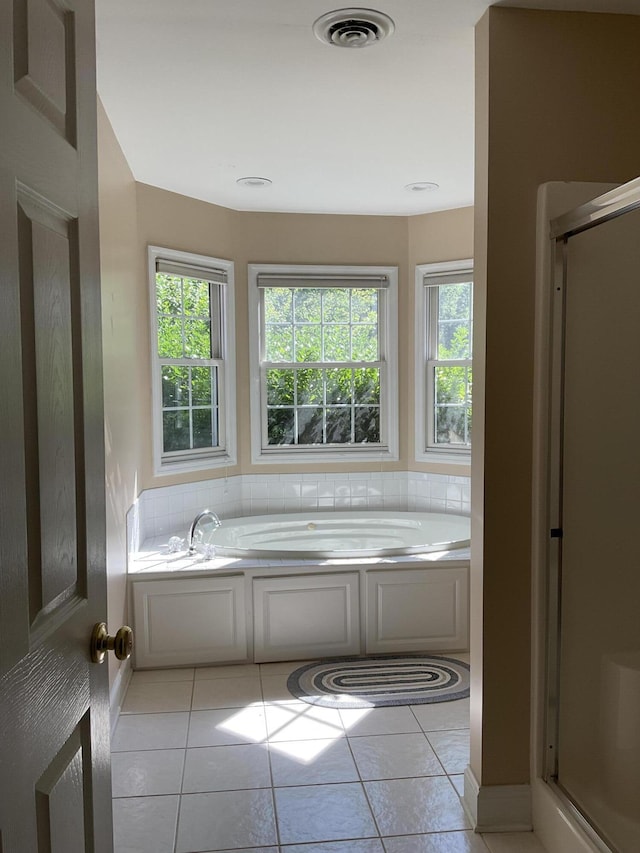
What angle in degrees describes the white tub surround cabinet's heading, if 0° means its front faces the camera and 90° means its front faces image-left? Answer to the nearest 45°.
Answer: approximately 0°

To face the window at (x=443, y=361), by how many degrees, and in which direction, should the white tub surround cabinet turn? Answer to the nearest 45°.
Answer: approximately 135° to its left

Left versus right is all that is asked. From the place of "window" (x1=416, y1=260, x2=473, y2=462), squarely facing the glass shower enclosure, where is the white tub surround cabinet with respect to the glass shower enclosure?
right

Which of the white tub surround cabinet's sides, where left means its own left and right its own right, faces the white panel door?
front

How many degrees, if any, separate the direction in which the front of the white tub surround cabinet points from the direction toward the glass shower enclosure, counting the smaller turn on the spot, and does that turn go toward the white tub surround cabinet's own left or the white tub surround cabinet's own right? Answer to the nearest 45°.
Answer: approximately 45° to the white tub surround cabinet's own left

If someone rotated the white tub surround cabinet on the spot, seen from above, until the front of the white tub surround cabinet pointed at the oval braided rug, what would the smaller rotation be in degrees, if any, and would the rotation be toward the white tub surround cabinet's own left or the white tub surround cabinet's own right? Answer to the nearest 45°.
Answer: approximately 45° to the white tub surround cabinet's own left

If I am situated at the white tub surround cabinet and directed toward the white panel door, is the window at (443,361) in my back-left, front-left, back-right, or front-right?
back-left
